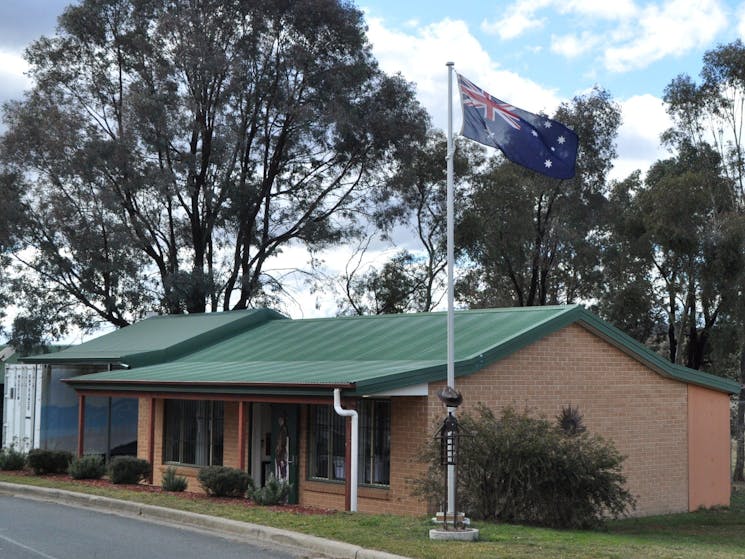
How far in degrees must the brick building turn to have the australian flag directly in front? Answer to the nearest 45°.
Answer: approximately 45° to its left

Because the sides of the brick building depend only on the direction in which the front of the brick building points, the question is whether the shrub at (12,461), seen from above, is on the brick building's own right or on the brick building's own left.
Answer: on the brick building's own right

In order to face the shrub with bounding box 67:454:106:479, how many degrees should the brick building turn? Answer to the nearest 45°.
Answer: approximately 45° to its right

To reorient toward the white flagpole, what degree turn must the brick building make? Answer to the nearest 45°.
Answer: approximately 45° to its left

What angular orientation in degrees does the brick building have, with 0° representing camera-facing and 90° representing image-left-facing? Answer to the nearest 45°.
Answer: approximately 45°

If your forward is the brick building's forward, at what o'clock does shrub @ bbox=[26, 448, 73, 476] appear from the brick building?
The shrub is roughly at 2 o'clock from the brick building.

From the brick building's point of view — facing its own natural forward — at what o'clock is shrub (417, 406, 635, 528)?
The shrub is roughly at 10 o'clock from the brick building.

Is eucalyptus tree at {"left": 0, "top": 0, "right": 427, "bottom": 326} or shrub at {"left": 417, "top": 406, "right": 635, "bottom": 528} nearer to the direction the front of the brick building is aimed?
the shrub

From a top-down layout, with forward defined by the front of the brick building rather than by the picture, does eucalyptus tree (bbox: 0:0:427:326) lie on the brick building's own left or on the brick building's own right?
on the brick building's own right
